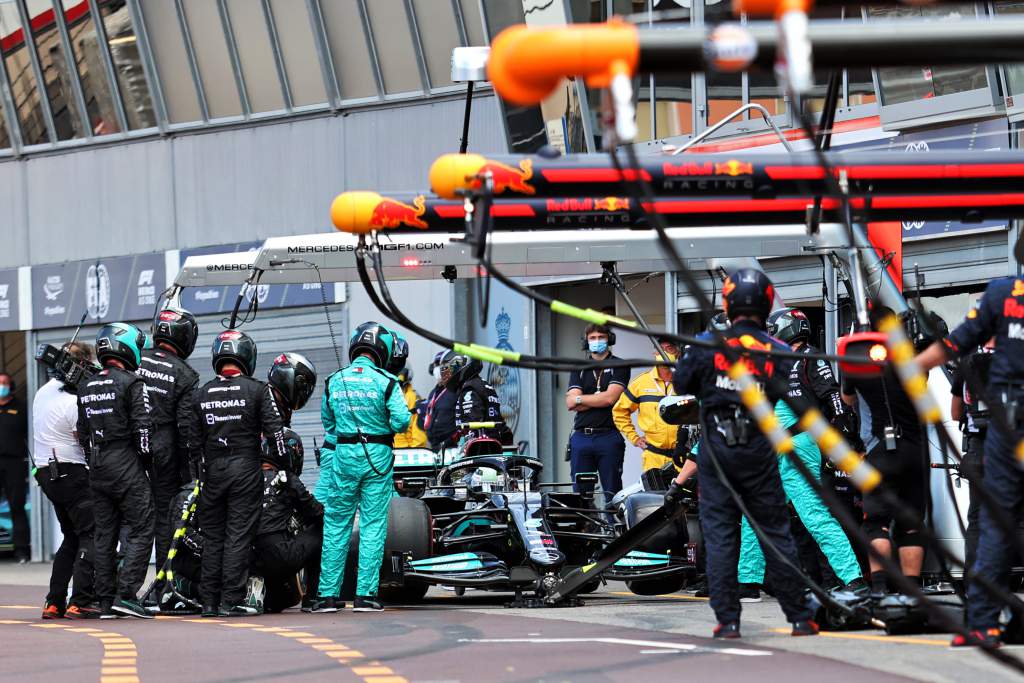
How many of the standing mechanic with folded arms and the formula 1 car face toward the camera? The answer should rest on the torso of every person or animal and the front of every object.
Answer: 2

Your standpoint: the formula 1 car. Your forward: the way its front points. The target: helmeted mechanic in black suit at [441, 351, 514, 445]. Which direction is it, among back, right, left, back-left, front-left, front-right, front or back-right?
back

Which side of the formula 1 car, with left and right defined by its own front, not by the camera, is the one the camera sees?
front

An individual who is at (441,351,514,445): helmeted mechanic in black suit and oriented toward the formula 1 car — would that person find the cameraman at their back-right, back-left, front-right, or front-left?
front-right

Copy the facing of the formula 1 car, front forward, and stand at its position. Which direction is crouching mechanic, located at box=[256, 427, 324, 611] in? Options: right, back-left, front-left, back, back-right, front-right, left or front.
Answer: right

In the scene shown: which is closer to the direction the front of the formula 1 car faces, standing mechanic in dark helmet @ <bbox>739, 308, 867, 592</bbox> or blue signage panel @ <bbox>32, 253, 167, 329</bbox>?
the standing mechanic in dark helmet

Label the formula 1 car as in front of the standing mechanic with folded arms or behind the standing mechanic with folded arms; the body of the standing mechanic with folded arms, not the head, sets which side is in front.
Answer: in front

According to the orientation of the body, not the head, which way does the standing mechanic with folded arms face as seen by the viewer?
toward the camera

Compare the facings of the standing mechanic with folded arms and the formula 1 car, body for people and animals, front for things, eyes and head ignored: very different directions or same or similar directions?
same or similar directions

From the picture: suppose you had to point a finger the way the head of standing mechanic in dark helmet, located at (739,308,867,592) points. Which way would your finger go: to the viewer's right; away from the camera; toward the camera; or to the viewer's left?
to the viewer's left
